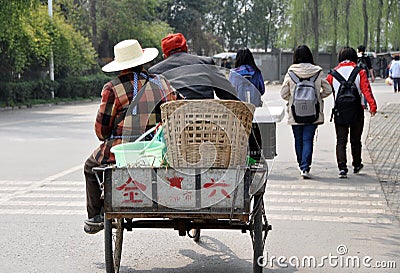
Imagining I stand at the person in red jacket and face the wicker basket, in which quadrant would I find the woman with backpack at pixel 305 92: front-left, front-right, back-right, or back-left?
front-right

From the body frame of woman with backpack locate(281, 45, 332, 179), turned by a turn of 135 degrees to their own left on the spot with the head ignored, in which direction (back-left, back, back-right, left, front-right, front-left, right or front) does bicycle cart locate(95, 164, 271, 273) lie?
front-left

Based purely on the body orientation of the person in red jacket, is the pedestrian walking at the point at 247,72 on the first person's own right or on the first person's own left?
on the first person's own left

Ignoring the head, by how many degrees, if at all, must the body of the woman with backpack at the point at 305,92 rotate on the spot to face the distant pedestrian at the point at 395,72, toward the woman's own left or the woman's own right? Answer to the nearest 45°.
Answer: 0° — they already face them

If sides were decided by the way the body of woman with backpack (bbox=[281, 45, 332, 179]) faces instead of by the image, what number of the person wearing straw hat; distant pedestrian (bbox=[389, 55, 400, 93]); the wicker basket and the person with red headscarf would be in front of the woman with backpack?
1

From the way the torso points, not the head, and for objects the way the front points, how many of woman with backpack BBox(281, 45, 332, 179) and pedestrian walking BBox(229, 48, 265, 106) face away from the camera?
2

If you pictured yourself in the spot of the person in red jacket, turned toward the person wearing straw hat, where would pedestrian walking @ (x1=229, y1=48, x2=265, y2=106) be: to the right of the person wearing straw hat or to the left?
right

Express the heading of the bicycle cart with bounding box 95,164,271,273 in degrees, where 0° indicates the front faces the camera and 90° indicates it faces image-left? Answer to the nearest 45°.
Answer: approximately 180°

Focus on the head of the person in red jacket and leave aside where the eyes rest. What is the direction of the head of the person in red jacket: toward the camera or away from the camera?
away from the camera

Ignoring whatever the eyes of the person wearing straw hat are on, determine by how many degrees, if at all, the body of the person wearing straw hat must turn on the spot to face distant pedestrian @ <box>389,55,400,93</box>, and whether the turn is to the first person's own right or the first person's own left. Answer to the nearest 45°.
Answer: approximately 90° to the first person's own right

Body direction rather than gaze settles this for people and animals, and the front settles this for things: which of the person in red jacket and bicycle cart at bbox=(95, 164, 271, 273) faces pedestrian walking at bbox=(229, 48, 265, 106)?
the bicycle cart

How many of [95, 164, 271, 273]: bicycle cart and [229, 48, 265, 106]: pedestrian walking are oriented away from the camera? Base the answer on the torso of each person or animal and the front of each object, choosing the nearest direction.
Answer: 2

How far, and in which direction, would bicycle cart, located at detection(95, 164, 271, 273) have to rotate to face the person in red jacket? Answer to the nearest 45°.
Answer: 0° — it already faces them

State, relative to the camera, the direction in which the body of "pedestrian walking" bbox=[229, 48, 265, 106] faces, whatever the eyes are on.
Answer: away from the camera

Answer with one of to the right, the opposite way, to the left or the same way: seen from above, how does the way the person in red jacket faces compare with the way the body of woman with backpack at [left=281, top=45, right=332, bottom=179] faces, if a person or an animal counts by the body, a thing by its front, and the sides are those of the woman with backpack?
the same way

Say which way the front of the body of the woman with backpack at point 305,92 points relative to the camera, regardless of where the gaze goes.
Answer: away from the camera

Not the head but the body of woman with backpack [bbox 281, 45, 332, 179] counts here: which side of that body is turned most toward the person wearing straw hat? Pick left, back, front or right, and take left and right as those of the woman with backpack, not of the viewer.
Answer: back

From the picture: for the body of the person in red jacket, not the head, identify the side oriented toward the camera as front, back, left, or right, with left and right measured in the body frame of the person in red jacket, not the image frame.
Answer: back

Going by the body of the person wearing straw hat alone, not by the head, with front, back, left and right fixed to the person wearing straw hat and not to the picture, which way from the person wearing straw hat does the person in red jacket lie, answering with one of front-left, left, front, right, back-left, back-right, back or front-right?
right

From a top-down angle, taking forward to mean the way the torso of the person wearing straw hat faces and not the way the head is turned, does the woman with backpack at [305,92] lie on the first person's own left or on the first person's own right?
on the first person's own right
